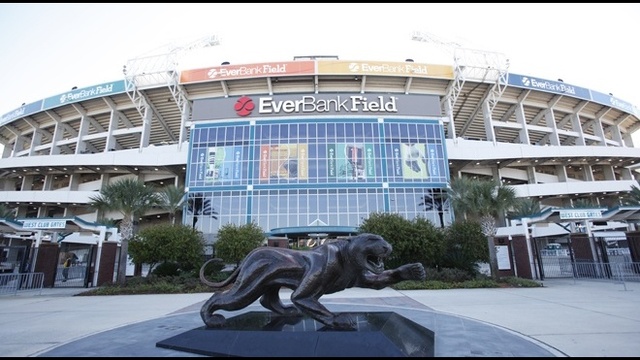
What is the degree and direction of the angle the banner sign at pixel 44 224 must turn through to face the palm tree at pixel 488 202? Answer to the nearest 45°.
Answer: approximately 45° to its left

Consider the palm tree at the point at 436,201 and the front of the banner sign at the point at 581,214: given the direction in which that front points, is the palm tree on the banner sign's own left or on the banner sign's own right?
on the banner sign's own right

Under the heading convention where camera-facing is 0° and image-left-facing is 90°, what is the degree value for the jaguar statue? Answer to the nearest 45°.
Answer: approximately 270°

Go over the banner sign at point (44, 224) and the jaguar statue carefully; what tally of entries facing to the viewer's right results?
1

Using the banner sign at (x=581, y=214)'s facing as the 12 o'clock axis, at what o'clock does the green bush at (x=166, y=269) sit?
The green bush is roughly at 2 o'clock from the banner sign.

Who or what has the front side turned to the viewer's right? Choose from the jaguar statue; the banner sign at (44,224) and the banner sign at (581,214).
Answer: the jaguar statue

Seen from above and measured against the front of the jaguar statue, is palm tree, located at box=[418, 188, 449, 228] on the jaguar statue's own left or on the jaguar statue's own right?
on the jaguar statue's own left

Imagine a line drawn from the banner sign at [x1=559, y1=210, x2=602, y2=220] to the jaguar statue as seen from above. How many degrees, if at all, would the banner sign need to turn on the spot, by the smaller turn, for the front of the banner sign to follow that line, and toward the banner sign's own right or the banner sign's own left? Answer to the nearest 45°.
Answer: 0° — it already faces it

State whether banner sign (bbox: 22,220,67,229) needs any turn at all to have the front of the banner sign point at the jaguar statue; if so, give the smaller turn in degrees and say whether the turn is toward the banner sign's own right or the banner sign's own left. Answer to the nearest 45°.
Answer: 0° — it already faces it

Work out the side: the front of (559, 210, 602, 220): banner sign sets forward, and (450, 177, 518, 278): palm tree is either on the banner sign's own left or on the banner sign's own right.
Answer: on the banner sign's own right

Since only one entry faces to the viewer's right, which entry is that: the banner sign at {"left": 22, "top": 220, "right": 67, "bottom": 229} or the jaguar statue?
the jaguar statue
